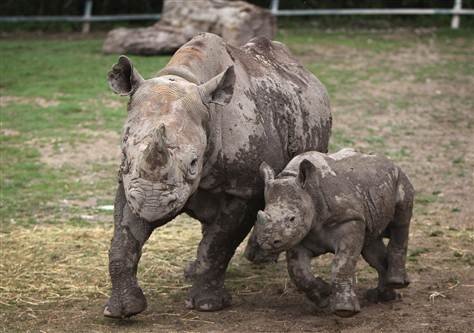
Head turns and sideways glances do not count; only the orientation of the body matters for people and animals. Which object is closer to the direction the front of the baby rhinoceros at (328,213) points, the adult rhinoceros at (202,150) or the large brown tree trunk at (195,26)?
the adult rhinoceros

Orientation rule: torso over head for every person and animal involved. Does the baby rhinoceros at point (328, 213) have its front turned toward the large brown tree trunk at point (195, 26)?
no

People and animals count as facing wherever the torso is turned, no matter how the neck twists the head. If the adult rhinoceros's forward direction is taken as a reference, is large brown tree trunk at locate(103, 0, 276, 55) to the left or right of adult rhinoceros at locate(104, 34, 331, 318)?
on its right

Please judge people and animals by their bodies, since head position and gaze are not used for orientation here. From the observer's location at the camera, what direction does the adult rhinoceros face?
facing the viewer and to the left of the viewer

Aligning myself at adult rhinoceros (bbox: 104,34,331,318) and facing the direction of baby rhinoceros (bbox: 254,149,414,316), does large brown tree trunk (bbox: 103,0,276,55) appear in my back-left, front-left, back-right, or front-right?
back-left

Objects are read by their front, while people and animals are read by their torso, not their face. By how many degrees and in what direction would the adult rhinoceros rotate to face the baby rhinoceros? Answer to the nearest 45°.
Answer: approximately 135° to its left

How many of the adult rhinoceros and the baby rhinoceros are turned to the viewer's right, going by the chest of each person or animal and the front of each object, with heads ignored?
0

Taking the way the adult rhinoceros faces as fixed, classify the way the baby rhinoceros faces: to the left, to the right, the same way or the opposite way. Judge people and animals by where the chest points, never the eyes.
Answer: the same way

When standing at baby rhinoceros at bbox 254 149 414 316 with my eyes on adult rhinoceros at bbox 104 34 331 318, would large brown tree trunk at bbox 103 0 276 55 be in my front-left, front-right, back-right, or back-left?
front-right
